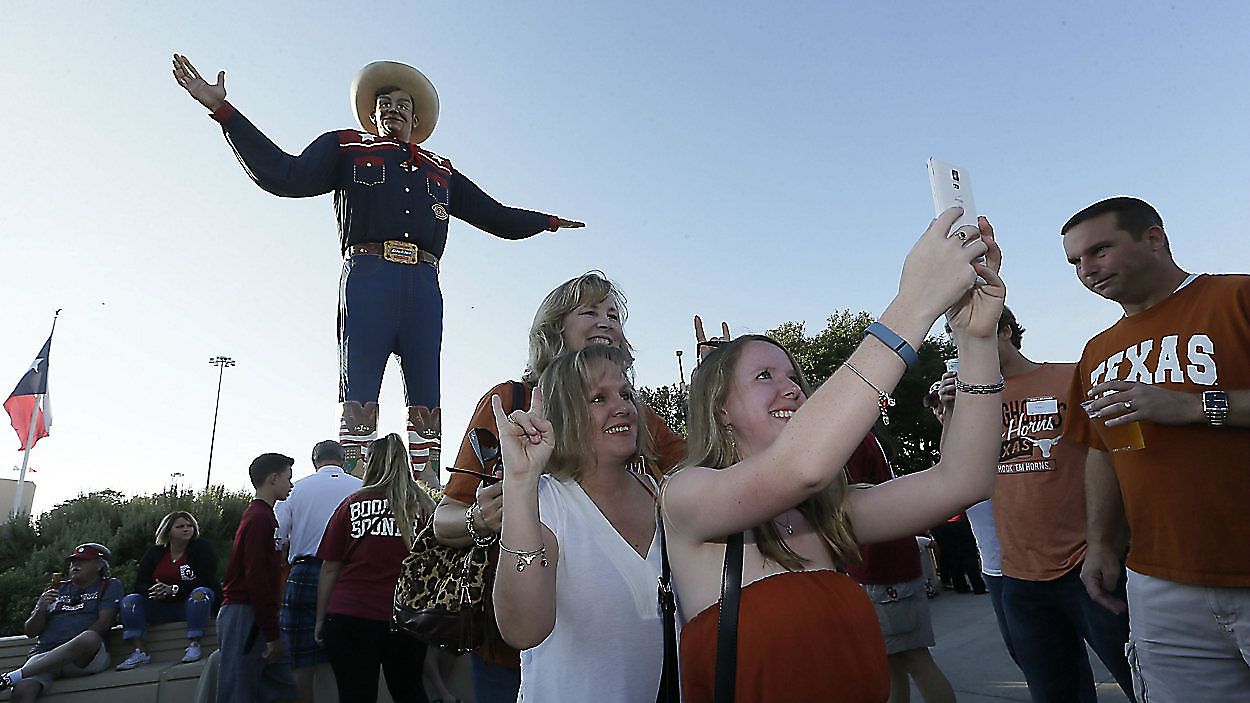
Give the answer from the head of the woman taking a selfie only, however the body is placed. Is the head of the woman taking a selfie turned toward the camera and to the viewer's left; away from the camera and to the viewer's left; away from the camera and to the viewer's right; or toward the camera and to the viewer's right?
toward the camera and to the viewer's right

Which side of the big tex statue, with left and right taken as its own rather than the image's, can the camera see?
front

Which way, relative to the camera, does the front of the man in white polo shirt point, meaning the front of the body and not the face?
away from the camera

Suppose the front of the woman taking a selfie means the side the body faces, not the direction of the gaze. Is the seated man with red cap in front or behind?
behind

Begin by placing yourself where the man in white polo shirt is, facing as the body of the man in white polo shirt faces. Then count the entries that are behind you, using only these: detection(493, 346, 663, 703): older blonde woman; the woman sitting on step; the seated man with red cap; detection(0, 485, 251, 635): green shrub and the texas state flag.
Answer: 1

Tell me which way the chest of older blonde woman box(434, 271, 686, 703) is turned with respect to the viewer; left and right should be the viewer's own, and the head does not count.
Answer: facing the viewer and to the right of the viewer

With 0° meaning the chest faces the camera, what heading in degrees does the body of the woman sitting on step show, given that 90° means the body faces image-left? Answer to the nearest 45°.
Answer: approximately 0°

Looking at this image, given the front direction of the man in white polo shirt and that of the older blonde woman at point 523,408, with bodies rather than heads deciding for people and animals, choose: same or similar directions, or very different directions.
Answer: very different directions

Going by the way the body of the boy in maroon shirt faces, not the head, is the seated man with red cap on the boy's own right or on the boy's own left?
on the boy's own left

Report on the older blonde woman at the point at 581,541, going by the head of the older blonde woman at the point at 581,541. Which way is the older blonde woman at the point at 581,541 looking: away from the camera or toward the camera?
toward the camera

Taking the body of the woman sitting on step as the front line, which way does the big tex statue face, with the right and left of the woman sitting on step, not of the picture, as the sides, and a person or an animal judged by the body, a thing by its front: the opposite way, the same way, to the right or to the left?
the same way

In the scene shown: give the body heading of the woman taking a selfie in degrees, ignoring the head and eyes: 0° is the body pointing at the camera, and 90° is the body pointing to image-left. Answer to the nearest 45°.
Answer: approximately 315°

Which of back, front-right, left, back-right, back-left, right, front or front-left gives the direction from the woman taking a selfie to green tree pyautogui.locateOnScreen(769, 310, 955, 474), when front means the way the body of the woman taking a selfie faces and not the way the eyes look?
back-left

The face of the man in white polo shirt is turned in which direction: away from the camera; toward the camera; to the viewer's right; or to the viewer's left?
away from the camera

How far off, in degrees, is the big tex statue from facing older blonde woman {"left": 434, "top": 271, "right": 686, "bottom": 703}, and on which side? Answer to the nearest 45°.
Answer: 0° — it already faces them
